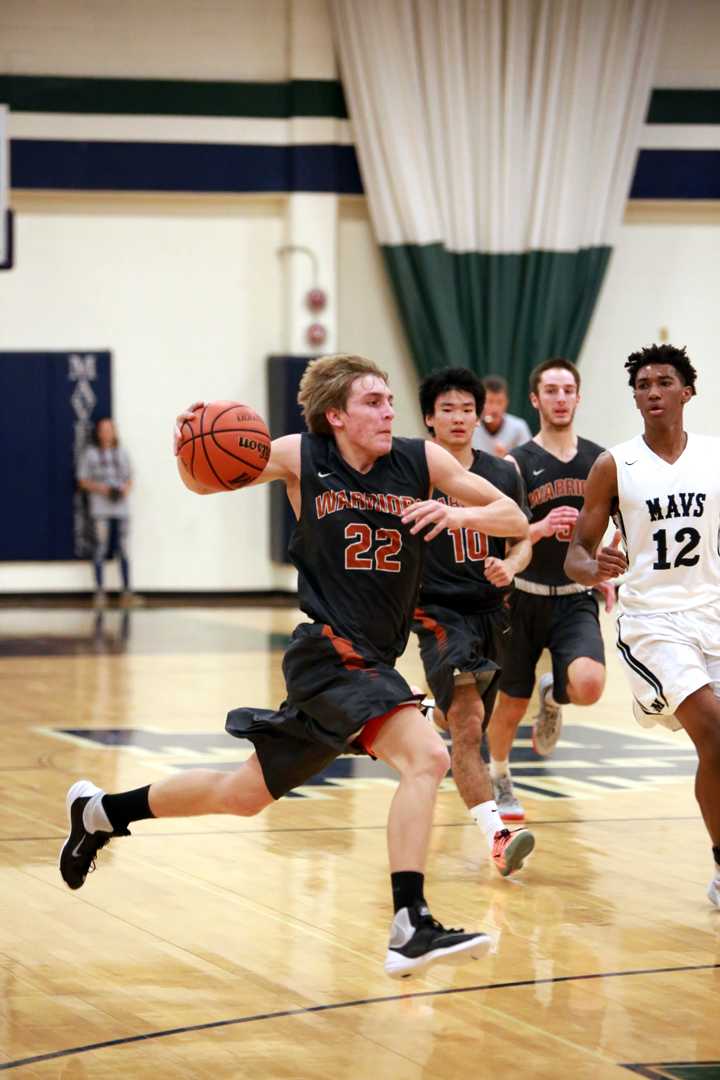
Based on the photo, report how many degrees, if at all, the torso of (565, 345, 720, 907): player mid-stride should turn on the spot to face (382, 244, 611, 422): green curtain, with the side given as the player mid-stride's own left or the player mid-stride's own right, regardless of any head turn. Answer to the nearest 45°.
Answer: approximately 180°

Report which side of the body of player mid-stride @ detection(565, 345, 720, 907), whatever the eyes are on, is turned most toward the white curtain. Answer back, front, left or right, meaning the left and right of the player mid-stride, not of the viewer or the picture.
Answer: back

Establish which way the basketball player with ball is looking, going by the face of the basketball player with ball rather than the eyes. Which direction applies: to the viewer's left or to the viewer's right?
to the viewer's right

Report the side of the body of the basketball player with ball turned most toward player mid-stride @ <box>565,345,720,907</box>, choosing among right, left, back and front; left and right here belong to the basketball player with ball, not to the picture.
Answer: left

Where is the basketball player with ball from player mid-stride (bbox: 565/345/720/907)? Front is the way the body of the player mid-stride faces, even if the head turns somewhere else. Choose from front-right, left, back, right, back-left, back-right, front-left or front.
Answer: front-right

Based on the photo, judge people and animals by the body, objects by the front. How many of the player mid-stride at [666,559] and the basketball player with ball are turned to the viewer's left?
0

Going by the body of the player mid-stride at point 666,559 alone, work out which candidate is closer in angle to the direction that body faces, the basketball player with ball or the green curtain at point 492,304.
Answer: the basketball player with ball

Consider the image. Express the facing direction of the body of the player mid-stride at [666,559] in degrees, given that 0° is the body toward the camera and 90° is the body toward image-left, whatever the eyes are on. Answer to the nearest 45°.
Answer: approximately 0°
